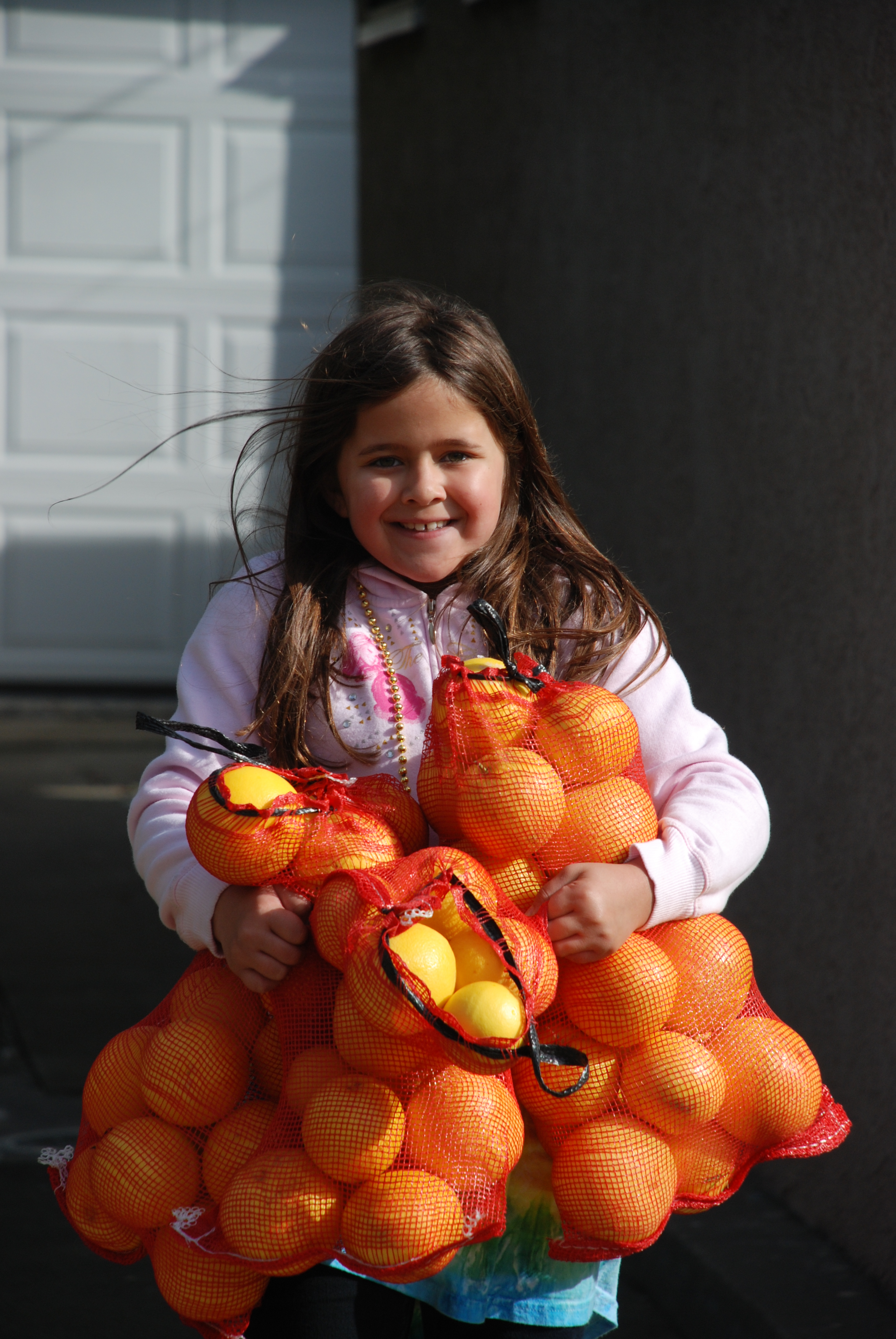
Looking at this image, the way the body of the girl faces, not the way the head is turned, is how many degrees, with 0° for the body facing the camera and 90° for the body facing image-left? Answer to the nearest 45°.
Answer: approximately 0°

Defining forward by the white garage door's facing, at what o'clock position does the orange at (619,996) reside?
The orange is roughly at 12 o'clock from the white garage door.

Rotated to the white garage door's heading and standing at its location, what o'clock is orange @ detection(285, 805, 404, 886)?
The orange is roughly at 12 o'clock from the white garage door.

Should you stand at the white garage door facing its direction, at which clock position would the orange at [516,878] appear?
The orange is roughly at 12 o'clock from the white garage door.

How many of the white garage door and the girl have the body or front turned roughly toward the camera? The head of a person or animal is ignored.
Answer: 2
